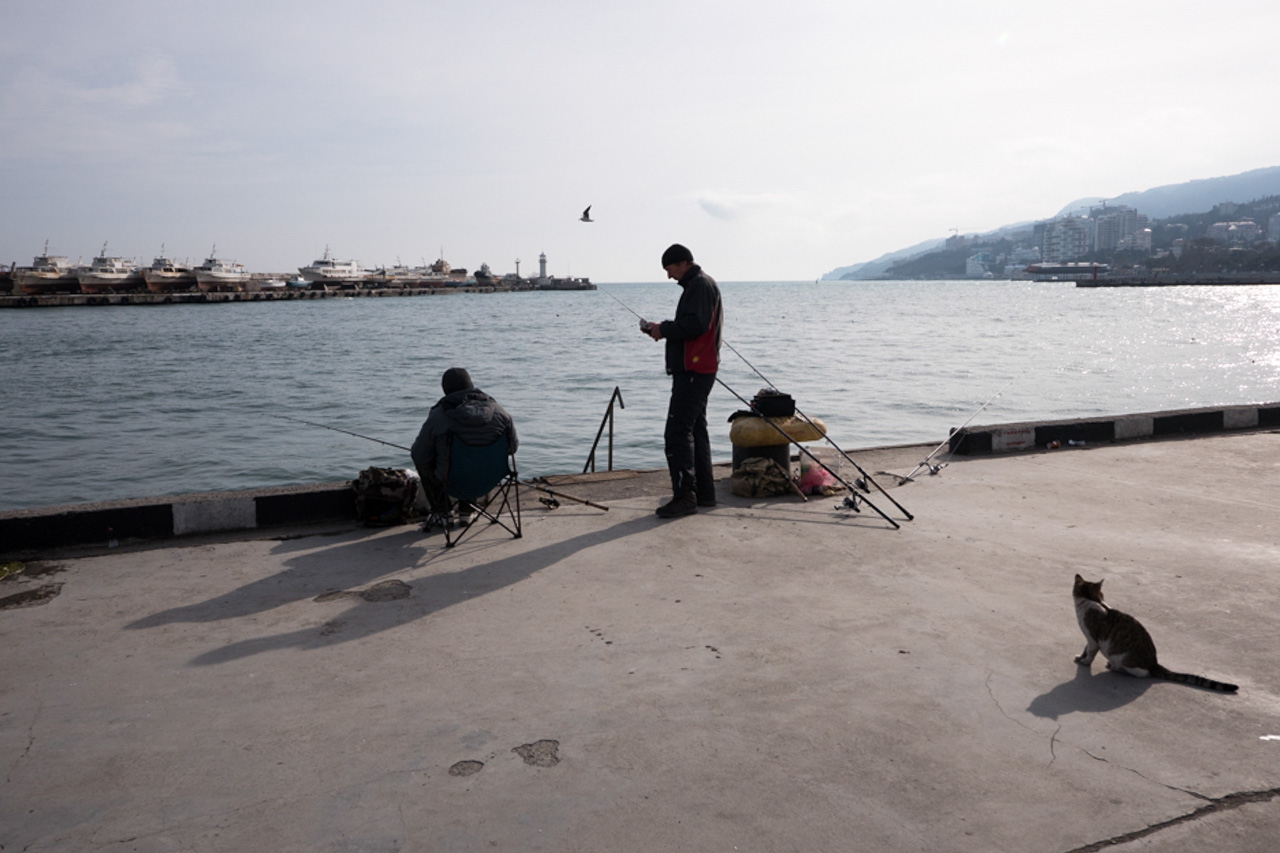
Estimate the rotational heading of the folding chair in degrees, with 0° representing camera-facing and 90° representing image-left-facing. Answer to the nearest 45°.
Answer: approximately 135°

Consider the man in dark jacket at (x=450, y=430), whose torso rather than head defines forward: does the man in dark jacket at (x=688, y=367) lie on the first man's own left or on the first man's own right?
on the first man's own right

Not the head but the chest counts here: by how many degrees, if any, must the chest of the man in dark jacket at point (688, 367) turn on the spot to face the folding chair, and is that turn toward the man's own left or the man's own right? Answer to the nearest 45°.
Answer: approximately 45° to the man's own left

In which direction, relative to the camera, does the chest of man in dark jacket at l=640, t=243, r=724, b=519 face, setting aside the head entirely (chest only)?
to the viewer's left

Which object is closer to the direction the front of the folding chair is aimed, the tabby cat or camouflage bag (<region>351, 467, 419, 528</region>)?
the camouflage bag

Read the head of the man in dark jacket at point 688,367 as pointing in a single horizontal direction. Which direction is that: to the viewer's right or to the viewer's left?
to the viewer's left

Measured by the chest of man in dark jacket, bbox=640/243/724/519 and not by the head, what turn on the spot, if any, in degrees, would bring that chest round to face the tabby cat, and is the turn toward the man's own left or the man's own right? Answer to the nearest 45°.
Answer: approximately 135° to the man's own left

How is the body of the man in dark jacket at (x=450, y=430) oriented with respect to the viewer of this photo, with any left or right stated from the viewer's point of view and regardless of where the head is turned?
facing away from the viewer and to the left of the viewer

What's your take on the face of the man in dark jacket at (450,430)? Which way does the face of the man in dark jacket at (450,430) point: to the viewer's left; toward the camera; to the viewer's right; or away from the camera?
away from the camera
